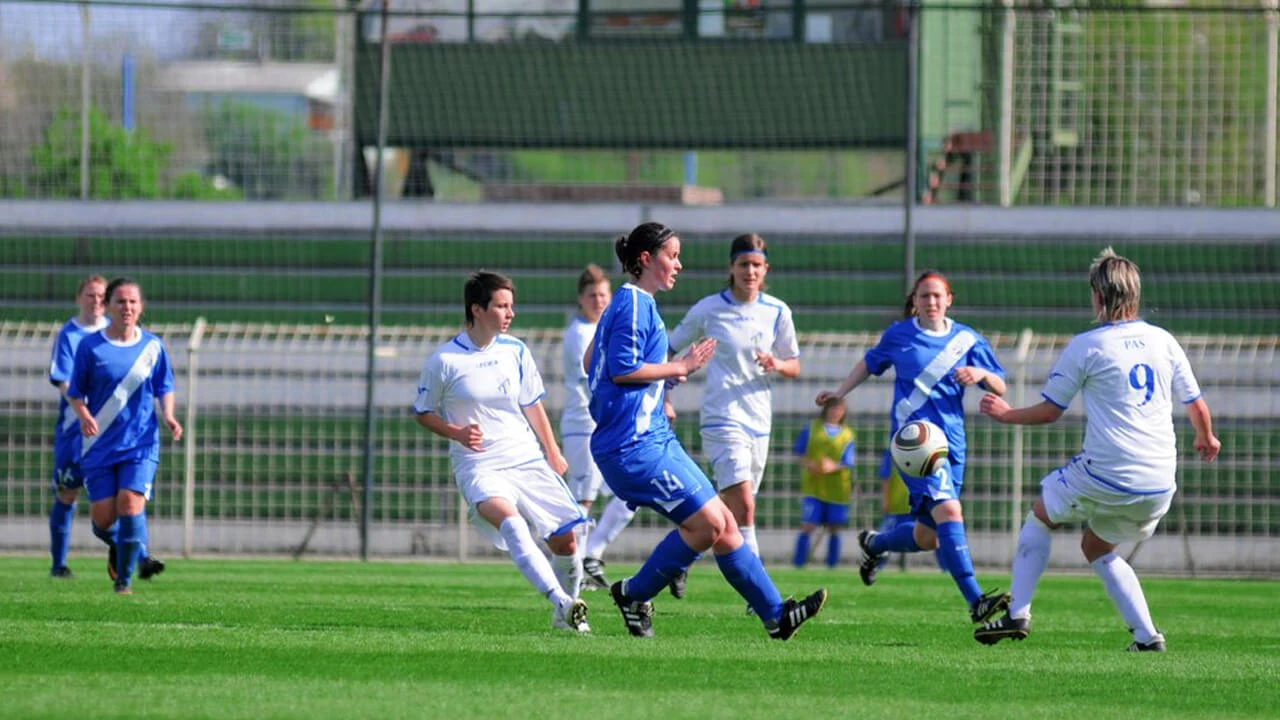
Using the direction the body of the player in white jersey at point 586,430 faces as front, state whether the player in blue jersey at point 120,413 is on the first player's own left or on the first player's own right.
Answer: on the first player's own right

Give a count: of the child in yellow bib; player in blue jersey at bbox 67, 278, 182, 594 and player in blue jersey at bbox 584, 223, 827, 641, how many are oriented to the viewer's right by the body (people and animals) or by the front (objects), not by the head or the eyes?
1

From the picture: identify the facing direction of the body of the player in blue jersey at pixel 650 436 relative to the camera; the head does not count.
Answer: to the viewer's right

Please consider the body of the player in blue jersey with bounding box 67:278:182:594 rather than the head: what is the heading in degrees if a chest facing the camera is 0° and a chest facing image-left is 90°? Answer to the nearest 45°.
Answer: approximately 0°

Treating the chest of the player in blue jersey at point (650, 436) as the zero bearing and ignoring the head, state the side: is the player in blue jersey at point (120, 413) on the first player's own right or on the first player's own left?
on the first player's own left

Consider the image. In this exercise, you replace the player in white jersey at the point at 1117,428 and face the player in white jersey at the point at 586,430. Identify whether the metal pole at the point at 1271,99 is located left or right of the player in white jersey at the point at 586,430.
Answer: right

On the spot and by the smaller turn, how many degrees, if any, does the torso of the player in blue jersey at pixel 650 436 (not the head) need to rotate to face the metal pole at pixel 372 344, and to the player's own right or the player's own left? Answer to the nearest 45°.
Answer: approximately 90° to the player's own left

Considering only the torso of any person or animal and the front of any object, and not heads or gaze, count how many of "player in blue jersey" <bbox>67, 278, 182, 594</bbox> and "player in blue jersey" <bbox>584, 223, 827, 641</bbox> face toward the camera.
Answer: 1

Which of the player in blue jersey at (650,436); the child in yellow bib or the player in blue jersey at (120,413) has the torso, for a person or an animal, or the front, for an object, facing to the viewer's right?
the player in blue jersey at (650,436)

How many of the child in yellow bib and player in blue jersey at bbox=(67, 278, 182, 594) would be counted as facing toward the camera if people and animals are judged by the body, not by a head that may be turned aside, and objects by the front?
2

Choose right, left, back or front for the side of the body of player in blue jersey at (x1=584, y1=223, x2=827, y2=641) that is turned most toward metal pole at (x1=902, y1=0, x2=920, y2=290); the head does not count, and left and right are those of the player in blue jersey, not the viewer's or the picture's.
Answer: left
